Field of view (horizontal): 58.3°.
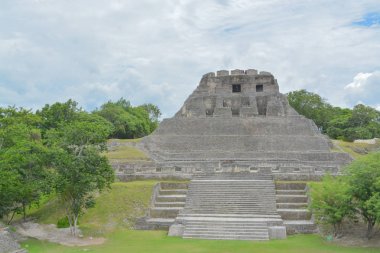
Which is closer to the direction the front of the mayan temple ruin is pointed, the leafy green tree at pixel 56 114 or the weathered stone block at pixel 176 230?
the weathered stone block

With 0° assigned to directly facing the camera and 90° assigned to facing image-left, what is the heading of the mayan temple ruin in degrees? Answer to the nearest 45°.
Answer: approximately 0°

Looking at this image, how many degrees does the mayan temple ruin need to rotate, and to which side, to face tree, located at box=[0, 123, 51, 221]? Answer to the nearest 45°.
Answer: approximately 45° to its right

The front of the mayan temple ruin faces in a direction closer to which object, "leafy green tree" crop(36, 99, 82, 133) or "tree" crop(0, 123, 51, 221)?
the tree

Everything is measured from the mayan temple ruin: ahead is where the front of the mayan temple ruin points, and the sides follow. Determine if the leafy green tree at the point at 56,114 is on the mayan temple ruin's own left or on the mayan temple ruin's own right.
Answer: on the mayan temple ruin's own right
